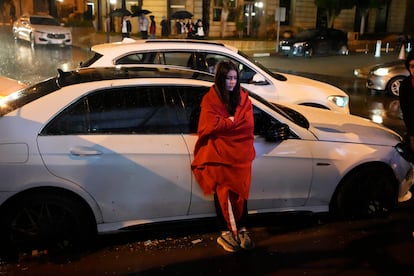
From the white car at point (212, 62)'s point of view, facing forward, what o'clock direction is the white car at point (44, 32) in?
the white car at point (44, 32) is roughly at 8 o'clock from the white car at point (212, 62).

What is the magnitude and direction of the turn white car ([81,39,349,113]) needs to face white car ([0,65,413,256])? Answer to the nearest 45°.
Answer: approximately 90° to its right

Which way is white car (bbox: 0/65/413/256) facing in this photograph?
to the viewer's right

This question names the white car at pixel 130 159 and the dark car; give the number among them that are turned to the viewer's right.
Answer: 1

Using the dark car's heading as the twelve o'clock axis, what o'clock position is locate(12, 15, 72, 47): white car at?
The white car is roughly at 1 o'clock from the dark car.

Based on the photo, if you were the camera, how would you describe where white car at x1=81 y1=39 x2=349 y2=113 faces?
facing to the right of the viewer

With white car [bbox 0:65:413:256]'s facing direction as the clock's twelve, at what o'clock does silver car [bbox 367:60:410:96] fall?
silver car [bbox 367:60:410:96] is roughly at 10 o'clock from white car [bbox 0:65:413:256].

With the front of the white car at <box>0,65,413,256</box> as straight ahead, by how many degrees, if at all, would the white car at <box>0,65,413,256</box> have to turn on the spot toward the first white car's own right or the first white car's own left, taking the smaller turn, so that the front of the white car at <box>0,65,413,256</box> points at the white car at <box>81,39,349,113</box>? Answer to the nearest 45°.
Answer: approximately 90° to the first white car's own left

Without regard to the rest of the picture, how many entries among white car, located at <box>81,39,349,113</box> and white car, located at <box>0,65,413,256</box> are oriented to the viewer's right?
2

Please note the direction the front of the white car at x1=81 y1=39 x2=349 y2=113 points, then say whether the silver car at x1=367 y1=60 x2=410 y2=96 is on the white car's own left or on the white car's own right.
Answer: on the white car's own left

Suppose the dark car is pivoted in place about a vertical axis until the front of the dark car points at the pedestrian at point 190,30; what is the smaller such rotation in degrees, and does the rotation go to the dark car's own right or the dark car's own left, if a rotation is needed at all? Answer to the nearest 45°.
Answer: approximately 45° to the dark car's own right

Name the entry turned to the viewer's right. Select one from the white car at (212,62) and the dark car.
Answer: the white car
